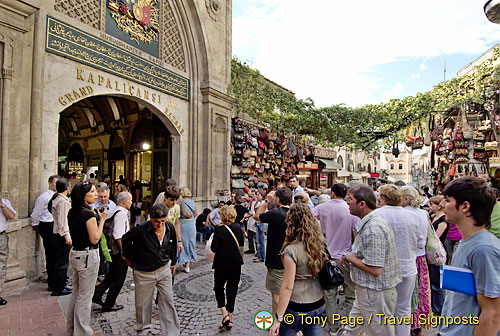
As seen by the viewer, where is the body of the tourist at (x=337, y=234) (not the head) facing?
away from the camera

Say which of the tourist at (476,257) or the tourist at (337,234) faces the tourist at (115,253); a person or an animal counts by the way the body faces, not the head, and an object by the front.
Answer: the tourist at (476,257)

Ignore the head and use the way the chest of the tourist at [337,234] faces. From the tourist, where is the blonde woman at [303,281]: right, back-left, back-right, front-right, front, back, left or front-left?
back

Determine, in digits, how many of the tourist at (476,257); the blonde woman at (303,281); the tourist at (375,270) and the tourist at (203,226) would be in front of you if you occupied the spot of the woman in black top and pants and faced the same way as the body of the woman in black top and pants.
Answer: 1

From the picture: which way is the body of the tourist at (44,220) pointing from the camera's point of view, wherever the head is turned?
to the viewer's right

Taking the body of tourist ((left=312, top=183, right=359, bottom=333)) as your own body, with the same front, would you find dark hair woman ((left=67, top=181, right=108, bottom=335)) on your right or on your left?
on your left

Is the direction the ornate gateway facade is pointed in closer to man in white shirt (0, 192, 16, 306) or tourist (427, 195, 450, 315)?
the tourist

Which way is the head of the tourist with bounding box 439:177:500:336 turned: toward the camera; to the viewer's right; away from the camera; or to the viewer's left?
to the viewer's left

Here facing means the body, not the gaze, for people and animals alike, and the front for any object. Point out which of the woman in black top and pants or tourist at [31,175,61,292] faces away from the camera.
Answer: the woman in black top and pants

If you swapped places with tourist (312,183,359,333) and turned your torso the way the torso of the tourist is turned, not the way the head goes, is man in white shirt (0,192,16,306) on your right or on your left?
on your left

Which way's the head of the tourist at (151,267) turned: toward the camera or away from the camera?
toward the camera

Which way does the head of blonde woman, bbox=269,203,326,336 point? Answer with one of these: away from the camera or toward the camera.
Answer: away from the camera
